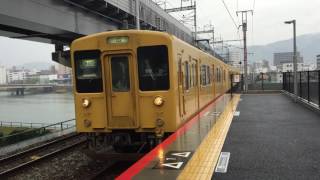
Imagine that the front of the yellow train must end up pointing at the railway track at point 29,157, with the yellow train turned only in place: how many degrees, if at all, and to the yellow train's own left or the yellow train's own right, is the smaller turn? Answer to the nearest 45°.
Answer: approximately 90° to the yellow train's own right

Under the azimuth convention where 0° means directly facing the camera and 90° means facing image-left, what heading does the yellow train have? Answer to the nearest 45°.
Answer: approximately 45°
